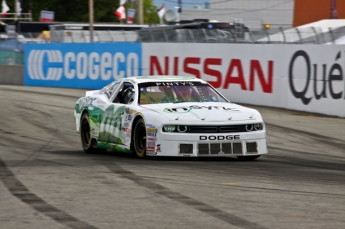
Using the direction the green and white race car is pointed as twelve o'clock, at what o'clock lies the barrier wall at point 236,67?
The barrier wall is roughly at 8 o'clock from the green and white race car.

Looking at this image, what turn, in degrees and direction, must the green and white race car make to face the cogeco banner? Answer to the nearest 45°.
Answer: approximately 135° to its left

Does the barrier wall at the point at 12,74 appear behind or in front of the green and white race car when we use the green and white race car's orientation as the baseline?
behind

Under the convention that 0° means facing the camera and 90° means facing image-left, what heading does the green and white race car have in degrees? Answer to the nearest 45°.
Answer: approximately 315°

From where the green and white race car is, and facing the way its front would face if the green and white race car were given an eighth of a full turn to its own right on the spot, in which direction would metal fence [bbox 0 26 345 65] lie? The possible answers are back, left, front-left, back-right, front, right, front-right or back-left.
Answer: back
